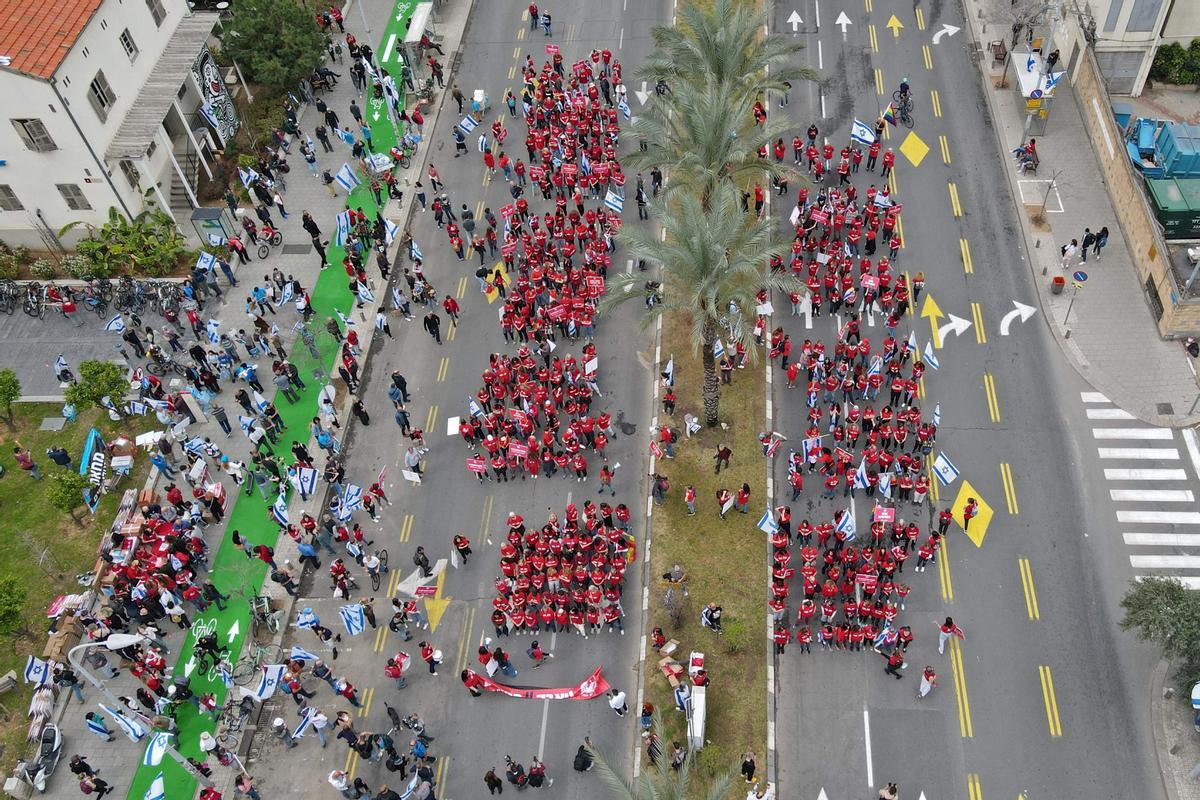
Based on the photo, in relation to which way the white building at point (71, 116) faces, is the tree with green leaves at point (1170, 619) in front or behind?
in front

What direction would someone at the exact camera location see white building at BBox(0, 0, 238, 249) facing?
facing the viewer and to the right of the viewer

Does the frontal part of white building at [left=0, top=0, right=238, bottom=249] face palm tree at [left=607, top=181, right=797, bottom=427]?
yes
